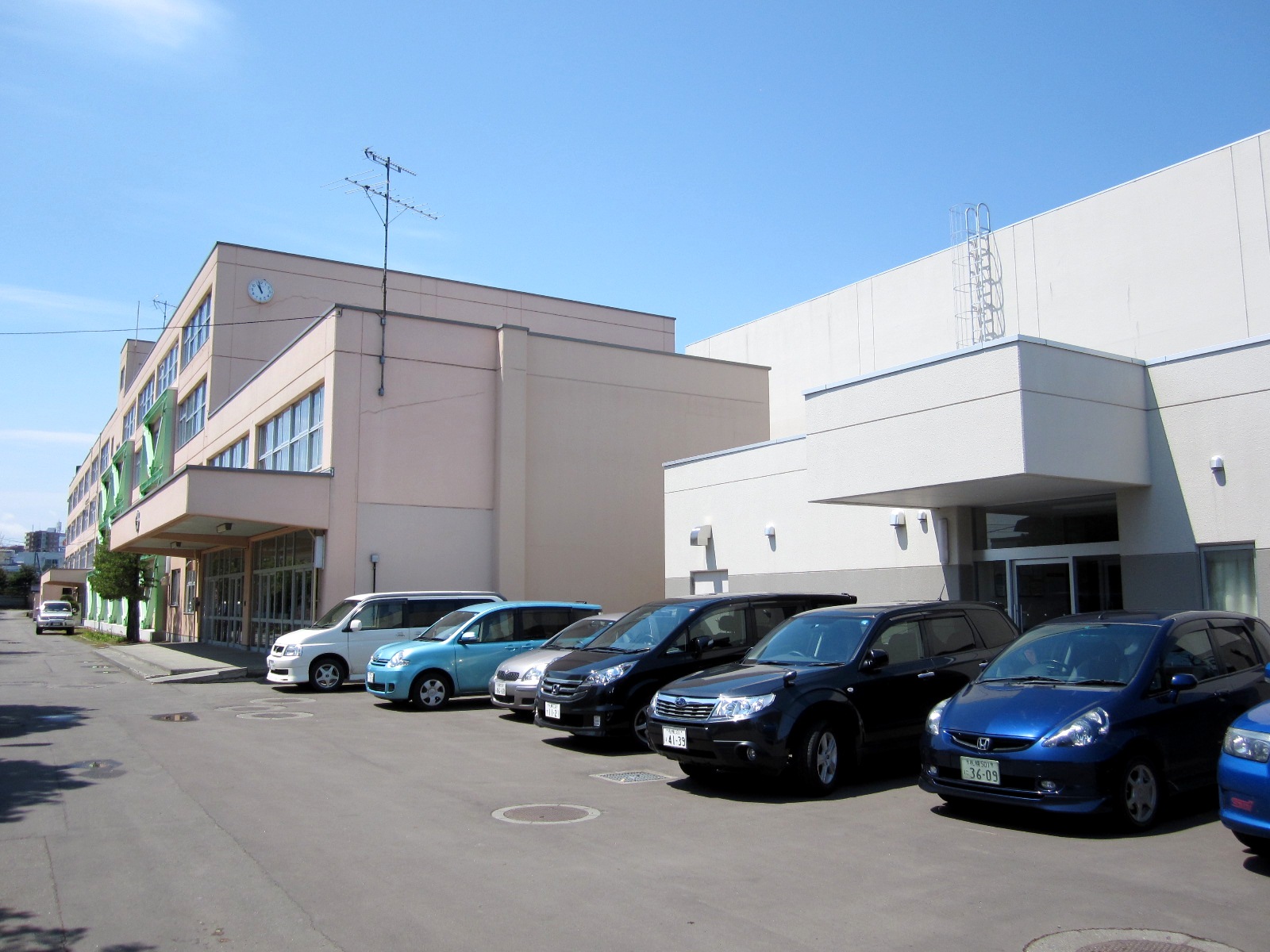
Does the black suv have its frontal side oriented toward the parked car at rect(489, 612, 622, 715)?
no

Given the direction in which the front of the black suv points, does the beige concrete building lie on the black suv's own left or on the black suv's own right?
on the black suv's own right

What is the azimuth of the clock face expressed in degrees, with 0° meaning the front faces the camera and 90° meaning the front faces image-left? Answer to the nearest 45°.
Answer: approximately 0°

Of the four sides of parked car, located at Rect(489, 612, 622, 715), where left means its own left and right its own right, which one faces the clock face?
right

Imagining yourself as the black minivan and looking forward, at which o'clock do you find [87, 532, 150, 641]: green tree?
The green tree is roughly at 3 o'clock from the black minivan.

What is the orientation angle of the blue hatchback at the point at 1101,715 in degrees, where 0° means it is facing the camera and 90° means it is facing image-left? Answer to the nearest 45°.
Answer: approximately 45°

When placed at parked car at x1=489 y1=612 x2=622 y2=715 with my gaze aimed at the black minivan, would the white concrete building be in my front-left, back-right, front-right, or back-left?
front-left

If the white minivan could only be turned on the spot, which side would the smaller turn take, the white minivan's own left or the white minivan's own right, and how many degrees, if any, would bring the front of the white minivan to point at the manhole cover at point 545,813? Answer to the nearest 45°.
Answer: approximately 45° to the white minivan's own left

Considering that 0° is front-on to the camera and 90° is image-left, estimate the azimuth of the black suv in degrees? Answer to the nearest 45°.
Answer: approximately 45°

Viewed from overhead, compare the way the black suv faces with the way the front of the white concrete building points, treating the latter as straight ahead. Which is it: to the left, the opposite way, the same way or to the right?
the same way

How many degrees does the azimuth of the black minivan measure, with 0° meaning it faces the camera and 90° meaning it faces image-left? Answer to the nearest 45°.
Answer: approximately 45°

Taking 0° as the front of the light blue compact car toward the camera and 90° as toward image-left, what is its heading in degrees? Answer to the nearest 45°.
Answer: approximately 45°

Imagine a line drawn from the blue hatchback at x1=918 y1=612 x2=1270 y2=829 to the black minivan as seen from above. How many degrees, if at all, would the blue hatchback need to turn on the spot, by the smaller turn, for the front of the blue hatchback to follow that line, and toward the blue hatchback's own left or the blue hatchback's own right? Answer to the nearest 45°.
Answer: approximately 90° to the blue hatchback's own right

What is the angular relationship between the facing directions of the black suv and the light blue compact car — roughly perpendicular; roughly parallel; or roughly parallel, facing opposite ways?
roughly parallel

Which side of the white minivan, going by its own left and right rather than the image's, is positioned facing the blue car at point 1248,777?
left

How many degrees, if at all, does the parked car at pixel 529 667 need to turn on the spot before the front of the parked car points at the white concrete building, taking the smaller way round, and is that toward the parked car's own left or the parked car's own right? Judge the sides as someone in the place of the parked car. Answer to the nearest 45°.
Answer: approximately 135° to the parked car's own left

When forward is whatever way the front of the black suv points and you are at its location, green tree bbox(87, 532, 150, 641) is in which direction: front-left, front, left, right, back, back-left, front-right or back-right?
right

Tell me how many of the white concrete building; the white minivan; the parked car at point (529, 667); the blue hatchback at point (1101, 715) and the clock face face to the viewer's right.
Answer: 0

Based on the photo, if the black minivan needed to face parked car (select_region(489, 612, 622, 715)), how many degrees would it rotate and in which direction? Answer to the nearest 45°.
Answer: approximately 90° to its right

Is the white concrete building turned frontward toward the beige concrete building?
no
